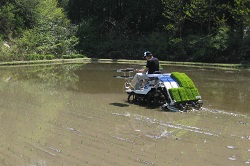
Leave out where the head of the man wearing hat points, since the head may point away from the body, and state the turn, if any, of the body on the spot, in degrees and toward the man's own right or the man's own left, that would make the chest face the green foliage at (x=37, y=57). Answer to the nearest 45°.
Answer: approximately 45° to the man's own right

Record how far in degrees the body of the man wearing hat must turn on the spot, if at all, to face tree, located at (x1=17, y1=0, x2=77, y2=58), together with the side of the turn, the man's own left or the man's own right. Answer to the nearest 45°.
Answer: approximately 45° to the man's own right

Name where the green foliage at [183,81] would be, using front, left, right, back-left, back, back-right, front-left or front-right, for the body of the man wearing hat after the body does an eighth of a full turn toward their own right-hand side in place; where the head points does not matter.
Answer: back

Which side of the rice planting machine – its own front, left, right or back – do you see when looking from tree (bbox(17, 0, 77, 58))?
front

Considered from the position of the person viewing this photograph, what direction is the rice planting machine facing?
facing away from the viewer and to the left of the viewer

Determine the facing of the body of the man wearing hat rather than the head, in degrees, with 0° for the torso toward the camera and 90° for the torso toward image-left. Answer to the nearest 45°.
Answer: approximately 90°

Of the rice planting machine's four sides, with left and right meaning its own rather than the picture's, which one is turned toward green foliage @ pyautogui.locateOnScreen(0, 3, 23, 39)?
front
